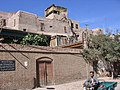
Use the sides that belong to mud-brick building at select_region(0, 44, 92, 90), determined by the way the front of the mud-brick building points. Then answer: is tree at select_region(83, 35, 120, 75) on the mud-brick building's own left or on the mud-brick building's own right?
on the mud-brick building's own left

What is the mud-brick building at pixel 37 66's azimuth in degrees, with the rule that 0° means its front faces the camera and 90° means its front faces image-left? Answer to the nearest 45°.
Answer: approximately 315°
